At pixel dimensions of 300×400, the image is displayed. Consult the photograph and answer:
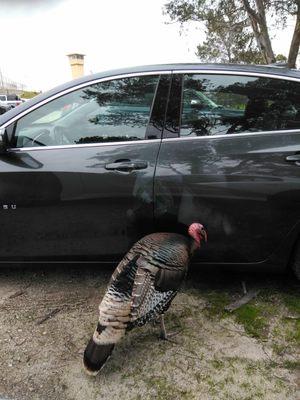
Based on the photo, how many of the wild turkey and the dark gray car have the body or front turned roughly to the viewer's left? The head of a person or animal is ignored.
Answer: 1

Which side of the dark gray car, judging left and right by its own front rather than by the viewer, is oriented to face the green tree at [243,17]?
right

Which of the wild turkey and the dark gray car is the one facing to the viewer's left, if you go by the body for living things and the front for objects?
the dark gray car

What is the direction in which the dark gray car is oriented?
to the viewer's left

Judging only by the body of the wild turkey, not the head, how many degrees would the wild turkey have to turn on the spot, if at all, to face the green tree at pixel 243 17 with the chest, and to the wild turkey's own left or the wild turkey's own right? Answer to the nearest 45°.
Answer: approximately 45° to the wild turkey's own left

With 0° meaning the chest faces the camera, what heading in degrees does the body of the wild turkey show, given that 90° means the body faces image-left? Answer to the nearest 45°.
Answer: approximately 225°
